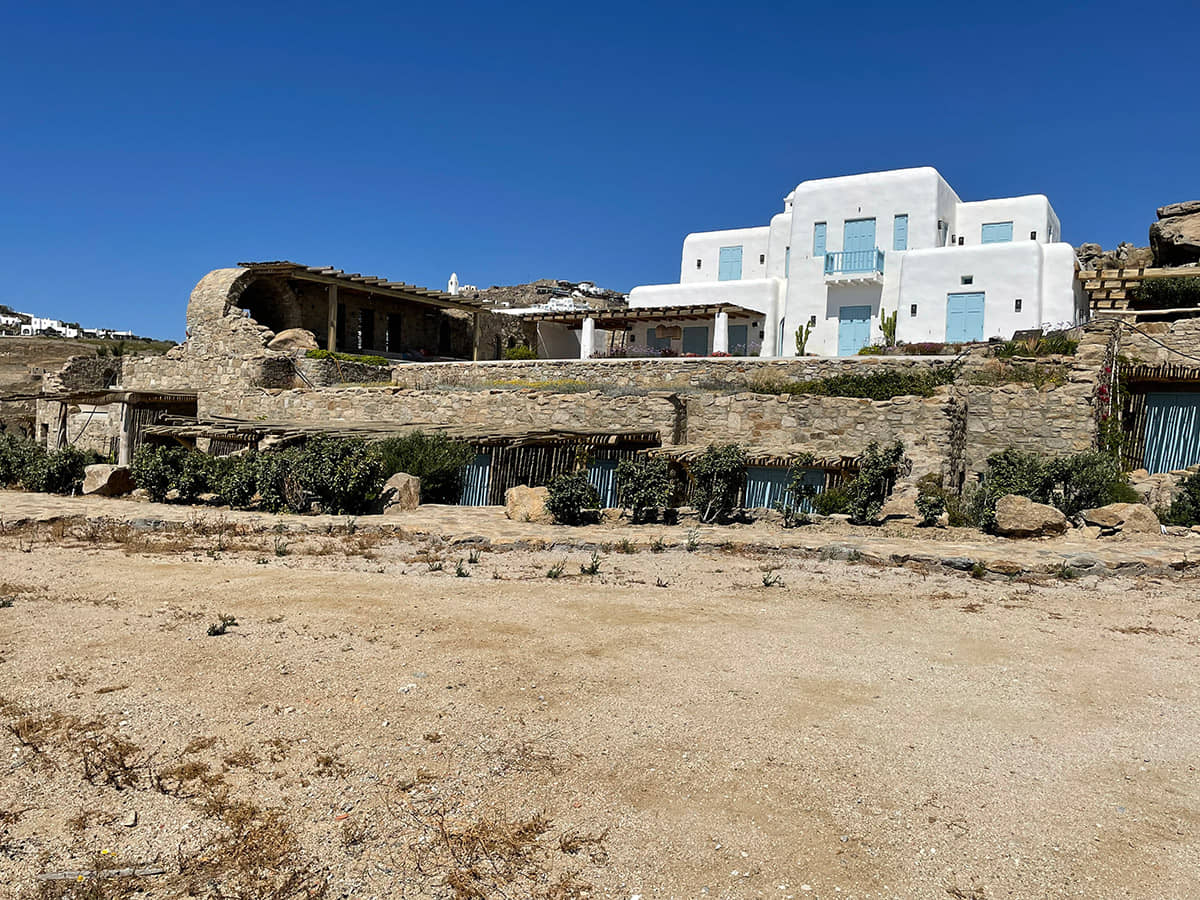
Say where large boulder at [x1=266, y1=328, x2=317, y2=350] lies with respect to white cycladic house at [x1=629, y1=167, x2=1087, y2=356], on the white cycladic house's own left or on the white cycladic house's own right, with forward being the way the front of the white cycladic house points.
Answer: on the white cycladic house's own right

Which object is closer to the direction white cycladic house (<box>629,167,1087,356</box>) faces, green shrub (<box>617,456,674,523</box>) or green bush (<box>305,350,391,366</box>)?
the green shrub

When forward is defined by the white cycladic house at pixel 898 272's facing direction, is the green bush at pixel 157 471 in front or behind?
in front

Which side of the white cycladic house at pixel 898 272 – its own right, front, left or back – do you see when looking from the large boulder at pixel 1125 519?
front

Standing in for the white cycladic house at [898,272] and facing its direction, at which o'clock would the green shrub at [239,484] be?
The green shrub is roughly at 1 o'clock from the white cycladic house.

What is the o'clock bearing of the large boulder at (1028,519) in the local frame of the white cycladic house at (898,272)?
The large boulder is roughly at 12 o'clock from the white cycladic house.

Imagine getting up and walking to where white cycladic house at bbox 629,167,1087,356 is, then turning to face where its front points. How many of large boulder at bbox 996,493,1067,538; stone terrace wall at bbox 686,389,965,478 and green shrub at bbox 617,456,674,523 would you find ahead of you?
3

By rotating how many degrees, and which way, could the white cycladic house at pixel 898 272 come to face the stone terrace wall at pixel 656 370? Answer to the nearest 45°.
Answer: approximately 45° to its right

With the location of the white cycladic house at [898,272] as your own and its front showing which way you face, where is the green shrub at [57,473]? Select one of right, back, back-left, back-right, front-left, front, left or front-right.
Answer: front-right

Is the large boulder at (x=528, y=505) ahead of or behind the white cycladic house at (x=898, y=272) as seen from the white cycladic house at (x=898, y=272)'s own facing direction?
ahead

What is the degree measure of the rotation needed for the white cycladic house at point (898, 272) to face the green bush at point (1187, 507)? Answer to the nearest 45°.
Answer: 0° — it already faces it

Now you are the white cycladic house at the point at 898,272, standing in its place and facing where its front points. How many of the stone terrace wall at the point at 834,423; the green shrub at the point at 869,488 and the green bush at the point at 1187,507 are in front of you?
3

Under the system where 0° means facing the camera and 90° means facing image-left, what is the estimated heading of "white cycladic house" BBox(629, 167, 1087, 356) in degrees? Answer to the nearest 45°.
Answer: approximately 0°

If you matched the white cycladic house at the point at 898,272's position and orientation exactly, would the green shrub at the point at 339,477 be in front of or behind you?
in front
